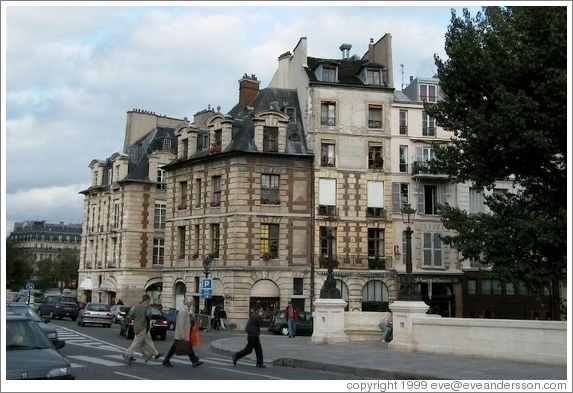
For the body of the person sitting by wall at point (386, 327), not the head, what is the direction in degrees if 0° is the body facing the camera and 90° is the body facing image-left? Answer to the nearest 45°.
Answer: approximately 90°

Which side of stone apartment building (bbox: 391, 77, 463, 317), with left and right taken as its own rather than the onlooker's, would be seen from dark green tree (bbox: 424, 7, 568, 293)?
front

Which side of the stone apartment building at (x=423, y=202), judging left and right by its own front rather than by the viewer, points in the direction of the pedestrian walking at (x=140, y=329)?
front

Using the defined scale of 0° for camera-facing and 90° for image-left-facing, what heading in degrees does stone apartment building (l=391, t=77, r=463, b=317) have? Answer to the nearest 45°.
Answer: approximately 0°

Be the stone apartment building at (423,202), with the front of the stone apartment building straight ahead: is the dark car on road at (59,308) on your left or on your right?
on your right

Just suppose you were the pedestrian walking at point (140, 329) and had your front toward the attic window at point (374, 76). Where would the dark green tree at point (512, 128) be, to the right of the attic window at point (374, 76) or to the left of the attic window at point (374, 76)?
right
